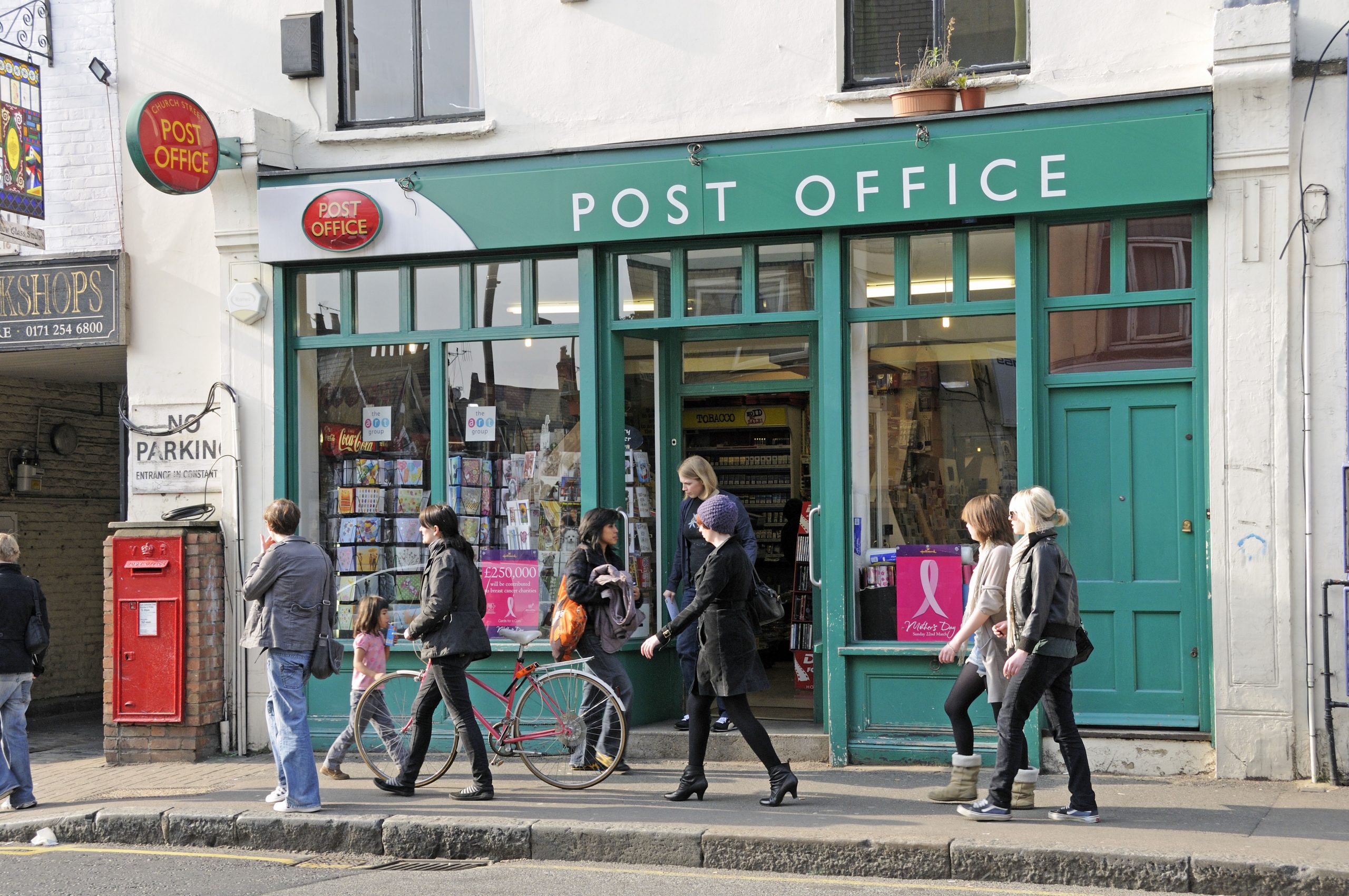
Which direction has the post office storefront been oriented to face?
toward the camera

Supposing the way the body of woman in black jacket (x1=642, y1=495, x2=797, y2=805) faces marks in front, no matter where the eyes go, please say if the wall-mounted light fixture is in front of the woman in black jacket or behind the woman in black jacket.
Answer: in front

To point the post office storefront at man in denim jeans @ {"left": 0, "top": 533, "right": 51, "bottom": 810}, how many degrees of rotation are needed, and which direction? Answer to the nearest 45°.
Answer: approximately 90° to its right

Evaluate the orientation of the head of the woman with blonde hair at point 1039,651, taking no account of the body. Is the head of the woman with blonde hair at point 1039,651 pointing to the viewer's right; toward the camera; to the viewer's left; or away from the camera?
to the viewer's left

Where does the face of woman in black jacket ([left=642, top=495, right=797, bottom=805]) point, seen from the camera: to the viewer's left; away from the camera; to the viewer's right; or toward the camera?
to the viewer's left

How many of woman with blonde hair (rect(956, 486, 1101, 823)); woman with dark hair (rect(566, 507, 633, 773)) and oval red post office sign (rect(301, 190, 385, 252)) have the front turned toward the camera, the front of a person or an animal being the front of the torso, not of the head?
1

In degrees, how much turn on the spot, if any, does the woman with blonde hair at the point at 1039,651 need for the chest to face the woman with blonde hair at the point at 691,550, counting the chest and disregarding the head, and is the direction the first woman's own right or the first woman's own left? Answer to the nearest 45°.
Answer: approximately 45° to the first woman's own right

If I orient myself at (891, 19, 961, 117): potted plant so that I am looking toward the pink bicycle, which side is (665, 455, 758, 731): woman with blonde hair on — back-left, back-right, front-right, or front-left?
front-right
